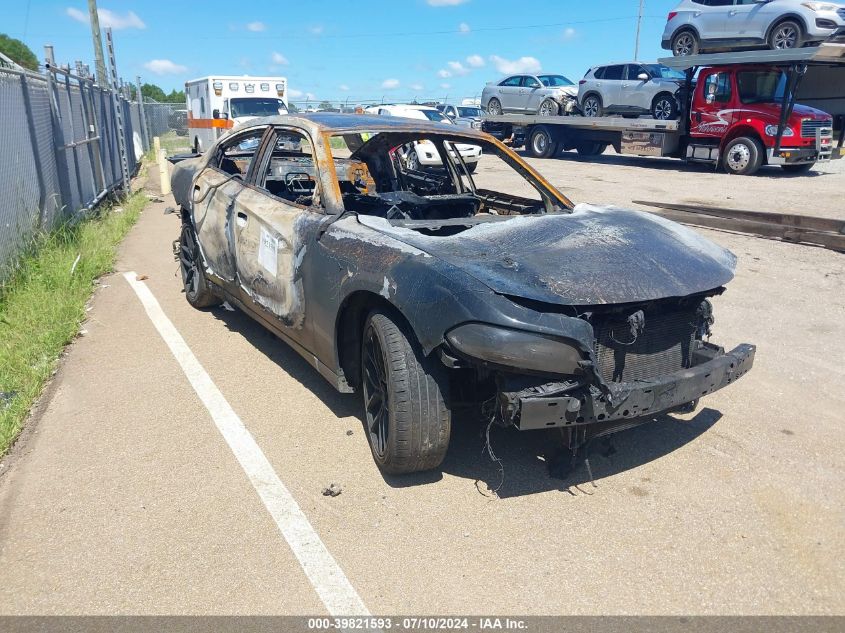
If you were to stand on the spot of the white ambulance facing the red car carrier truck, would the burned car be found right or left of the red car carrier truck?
right

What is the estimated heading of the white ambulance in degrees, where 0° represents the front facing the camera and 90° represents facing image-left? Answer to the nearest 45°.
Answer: approximately 315°

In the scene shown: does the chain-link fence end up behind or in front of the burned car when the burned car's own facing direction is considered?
behind

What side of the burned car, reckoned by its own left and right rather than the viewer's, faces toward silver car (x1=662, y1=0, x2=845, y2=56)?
left

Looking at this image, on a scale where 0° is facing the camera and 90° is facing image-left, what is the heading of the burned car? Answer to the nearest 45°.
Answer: approximately 315°

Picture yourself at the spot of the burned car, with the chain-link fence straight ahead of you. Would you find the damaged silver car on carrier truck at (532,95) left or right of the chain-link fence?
right

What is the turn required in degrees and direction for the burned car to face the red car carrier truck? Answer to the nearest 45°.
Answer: approximately 90° to its left

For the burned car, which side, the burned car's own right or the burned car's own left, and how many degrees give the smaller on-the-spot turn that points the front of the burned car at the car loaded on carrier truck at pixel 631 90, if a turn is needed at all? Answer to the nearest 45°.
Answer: approximately 135° to the burned car's own left

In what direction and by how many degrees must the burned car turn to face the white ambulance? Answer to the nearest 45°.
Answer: approximately 135° to its left
